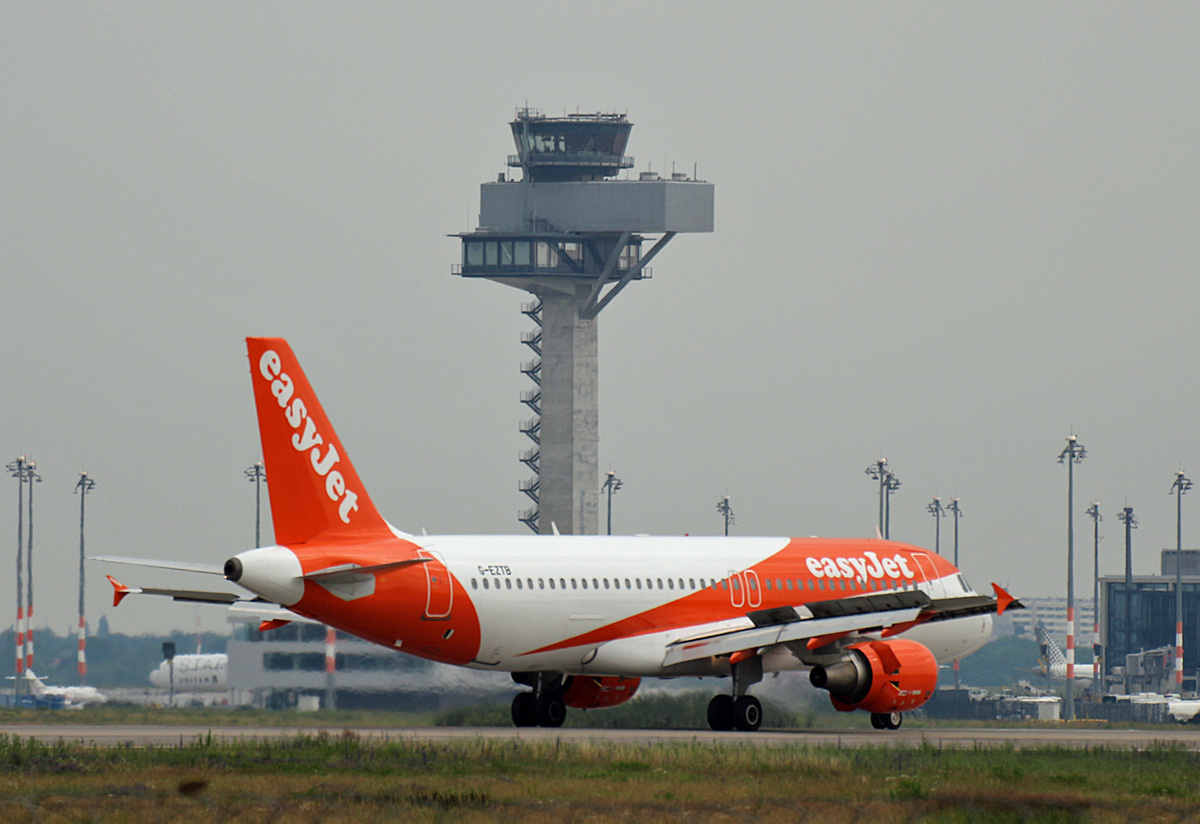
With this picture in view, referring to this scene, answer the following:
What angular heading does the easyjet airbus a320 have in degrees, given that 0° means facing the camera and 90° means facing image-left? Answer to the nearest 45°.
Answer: approximately 225°
